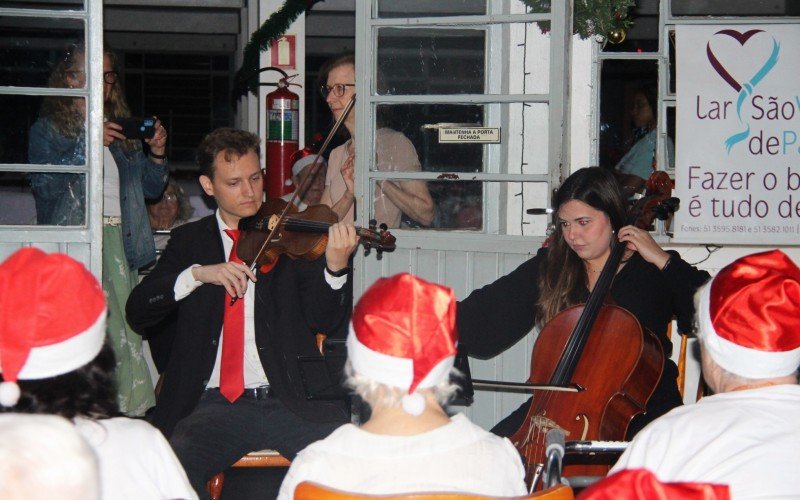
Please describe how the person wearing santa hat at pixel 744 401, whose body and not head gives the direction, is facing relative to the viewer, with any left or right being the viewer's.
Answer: facing away from the viewer and to the left of the viewer

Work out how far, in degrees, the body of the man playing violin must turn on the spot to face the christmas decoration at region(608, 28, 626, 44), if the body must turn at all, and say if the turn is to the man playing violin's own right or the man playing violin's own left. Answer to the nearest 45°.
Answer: approximately 90° to the man playing violin's own left

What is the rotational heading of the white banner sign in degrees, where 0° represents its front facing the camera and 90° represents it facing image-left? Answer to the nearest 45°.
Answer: approximately 0°

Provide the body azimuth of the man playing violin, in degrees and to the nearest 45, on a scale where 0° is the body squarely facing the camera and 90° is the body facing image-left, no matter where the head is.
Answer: approximately 315°

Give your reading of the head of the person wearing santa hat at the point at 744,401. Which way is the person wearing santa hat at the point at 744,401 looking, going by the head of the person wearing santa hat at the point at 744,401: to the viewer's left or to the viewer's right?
to the viewer's left

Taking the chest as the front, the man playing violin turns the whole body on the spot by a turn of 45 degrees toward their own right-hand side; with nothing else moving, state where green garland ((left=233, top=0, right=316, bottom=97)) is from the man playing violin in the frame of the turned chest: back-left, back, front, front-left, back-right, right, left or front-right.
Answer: back

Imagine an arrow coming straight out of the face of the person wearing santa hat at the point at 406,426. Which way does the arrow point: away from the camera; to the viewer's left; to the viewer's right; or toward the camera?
away from the camera

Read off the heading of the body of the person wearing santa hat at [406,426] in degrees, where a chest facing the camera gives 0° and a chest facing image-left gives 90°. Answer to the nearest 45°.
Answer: approximately 180°

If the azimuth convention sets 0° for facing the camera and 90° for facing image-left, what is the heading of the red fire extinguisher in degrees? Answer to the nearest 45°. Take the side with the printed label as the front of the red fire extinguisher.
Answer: approximately 0°

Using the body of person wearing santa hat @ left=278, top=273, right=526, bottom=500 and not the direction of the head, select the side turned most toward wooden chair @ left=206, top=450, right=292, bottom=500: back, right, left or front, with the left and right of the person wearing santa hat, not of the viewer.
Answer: front

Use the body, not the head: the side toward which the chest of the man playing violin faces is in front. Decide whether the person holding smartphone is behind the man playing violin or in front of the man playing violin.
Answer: behind

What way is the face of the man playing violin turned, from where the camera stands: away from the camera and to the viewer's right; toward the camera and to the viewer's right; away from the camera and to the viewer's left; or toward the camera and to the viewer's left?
toward the camera and to the viewer's right
